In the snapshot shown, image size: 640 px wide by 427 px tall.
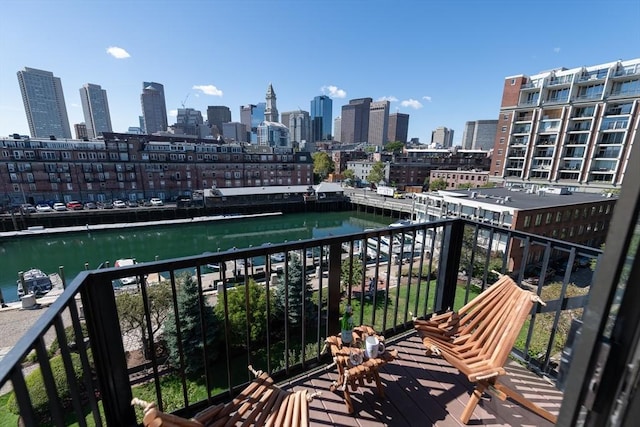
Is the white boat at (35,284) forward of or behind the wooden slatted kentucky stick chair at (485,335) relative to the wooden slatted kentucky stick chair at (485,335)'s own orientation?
forward

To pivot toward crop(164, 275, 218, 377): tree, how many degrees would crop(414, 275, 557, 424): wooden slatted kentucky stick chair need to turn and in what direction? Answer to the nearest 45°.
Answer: approximately 45° to its right

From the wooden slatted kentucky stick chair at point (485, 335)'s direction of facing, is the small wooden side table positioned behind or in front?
in front

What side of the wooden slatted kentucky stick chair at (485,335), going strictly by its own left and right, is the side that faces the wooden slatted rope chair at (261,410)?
front

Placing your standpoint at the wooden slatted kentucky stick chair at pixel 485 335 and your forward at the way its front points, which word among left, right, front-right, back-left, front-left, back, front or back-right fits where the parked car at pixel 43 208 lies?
front-right

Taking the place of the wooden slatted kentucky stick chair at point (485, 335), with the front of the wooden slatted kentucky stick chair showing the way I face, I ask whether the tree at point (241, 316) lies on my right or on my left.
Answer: on my right

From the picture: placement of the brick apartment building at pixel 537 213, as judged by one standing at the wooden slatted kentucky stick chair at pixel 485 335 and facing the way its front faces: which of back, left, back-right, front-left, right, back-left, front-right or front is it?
back-right

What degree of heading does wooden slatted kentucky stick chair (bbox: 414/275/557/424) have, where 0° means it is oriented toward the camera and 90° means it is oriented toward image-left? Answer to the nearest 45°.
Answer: approximately 45°

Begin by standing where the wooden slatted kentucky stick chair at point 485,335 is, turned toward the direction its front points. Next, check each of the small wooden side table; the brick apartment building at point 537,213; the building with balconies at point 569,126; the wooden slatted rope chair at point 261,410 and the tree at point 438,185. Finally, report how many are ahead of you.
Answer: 2

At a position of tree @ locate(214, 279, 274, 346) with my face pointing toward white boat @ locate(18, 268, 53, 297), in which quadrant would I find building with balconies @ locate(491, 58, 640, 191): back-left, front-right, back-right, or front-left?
back-right

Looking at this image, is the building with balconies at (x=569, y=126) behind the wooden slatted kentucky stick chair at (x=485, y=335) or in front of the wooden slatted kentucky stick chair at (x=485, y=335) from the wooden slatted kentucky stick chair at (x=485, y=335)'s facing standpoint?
behind

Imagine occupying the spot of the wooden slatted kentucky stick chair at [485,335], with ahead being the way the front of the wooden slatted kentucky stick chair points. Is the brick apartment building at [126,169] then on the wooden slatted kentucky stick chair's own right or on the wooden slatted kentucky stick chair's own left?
on the wooden slatted kentucky stick chair's own right
